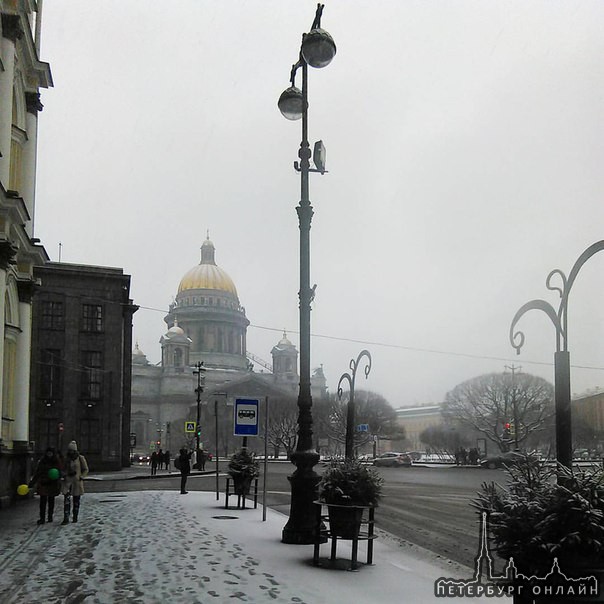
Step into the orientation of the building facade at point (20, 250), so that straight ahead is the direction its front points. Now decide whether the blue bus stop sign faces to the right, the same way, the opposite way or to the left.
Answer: to the right

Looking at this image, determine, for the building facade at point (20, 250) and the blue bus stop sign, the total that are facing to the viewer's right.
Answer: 1

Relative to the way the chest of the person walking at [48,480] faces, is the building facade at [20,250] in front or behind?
behind

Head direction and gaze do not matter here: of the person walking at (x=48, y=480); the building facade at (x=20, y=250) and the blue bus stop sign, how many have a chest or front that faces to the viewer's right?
1

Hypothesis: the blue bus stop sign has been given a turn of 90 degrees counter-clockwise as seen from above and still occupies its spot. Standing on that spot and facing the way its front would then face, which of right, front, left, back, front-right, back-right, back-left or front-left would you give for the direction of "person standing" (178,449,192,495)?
left

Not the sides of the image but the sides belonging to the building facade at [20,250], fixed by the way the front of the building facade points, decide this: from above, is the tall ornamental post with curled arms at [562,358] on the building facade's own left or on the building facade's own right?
on the building facade's own right

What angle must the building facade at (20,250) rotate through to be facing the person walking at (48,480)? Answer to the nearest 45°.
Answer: approximately 90° to its right

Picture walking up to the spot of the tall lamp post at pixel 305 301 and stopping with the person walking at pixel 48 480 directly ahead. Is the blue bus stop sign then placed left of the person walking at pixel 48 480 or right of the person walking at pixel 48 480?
right

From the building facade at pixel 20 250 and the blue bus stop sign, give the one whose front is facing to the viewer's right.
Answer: the building facade

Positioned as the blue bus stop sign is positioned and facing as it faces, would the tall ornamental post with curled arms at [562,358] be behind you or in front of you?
in front

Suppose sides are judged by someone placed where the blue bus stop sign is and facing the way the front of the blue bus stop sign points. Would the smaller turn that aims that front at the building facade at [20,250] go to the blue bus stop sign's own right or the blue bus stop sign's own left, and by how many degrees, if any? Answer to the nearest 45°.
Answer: approximately 135° to the blue bus stop sign's own right

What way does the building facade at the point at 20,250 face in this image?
to the viewer's right

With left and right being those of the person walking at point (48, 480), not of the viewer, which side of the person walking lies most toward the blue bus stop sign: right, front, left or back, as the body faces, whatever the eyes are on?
left
